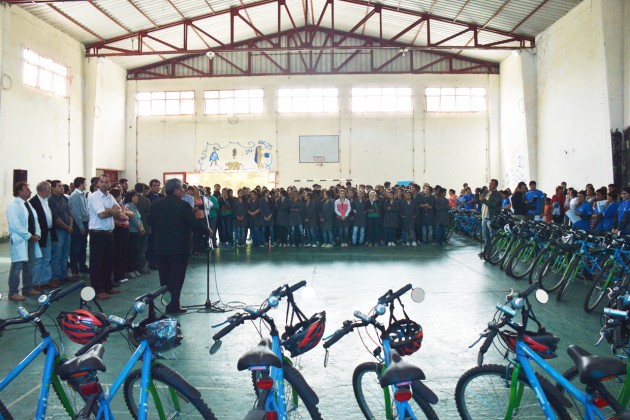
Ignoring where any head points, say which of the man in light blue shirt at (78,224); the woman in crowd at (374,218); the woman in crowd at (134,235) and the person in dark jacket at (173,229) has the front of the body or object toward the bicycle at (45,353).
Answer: the woman in crowd at (374,218)

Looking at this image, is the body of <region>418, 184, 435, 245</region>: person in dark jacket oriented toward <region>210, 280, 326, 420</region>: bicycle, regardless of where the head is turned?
yes

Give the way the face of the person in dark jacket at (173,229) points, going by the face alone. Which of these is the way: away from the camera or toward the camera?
away from the camera

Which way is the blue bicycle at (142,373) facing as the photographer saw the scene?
facing away from the viewer and to the right of the viewer

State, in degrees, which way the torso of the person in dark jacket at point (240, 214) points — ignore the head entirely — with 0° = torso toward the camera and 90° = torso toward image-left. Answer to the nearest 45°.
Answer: approximately 0°

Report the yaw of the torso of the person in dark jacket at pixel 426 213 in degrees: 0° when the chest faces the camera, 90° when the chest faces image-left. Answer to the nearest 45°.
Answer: approximately 0°

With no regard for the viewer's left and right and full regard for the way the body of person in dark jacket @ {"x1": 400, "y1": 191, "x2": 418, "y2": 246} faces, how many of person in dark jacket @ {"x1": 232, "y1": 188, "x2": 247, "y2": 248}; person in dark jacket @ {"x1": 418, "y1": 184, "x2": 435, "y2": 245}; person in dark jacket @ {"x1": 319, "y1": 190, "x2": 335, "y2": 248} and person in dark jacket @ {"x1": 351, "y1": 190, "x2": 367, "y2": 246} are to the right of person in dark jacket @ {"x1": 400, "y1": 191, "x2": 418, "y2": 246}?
3

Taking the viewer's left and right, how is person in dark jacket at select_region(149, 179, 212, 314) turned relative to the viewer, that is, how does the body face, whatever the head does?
facing away from the viewer and to the right of the viewer

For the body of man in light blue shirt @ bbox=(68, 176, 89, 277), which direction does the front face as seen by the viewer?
to the viewer's right
